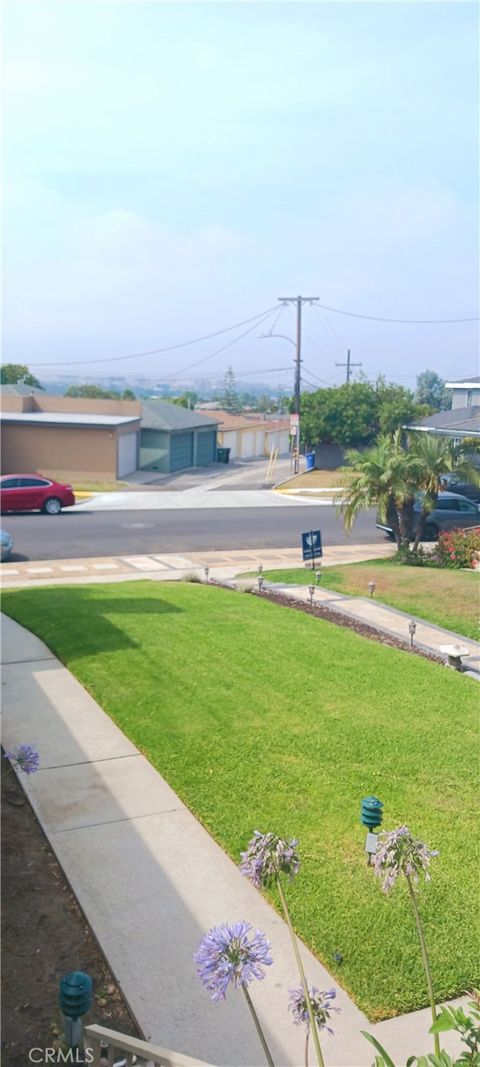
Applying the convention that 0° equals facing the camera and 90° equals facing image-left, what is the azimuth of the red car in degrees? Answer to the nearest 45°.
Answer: approximately 90°

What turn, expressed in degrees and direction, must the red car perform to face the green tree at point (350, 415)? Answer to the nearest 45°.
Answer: approximately 135° to its right

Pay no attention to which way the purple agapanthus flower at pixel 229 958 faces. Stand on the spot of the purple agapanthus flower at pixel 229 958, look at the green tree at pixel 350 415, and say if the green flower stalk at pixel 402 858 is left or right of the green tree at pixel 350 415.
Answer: right

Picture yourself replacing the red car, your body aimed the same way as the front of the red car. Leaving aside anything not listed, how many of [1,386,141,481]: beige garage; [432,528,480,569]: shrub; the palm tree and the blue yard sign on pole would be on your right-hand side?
1

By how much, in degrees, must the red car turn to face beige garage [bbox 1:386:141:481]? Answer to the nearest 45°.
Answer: approximately 90° to its right

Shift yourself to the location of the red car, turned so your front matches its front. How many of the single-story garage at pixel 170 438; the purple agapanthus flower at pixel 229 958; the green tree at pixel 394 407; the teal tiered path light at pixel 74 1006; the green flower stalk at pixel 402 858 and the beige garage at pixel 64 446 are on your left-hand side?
3

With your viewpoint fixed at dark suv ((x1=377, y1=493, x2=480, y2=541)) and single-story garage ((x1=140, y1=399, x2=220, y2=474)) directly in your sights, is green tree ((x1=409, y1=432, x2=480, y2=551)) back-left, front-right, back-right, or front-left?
back-left

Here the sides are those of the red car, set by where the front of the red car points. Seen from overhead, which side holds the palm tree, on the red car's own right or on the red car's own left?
on the red car's own left
